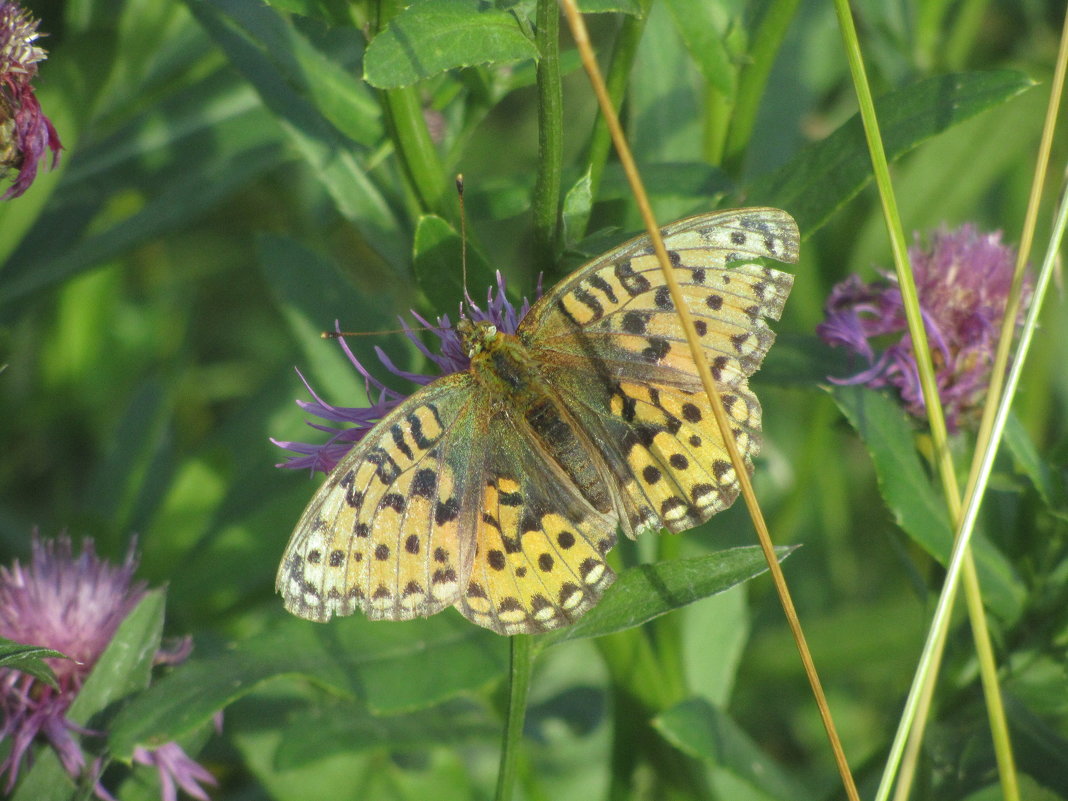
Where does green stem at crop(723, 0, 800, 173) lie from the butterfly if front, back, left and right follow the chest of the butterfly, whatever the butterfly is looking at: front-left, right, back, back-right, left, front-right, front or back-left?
right

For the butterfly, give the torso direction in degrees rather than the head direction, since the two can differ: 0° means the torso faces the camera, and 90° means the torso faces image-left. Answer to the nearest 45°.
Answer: approximately 135°
